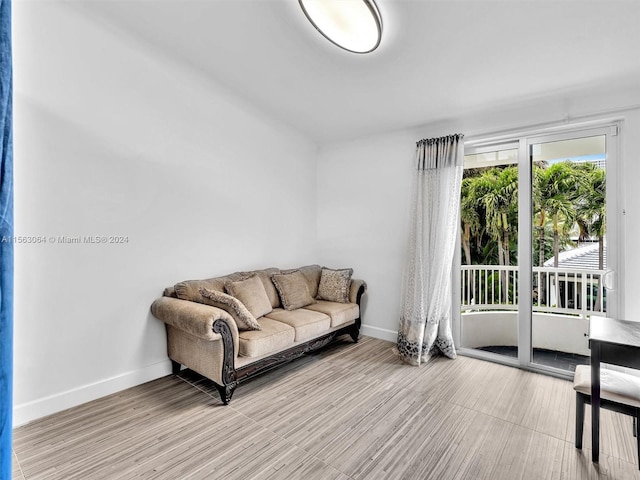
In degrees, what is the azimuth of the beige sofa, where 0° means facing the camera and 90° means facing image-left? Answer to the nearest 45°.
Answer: approximately 315°

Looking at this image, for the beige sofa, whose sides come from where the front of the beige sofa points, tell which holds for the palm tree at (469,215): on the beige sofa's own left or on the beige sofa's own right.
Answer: on the beige sofa's own left

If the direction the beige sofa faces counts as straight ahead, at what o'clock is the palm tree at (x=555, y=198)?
The palm tree is roughly at 11 o'clock from the beige sofa.

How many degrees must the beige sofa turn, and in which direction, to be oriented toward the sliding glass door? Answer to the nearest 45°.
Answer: approximately 45° to its left

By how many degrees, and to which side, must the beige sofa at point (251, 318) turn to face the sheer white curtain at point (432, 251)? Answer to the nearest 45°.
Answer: approximately 45° to its left
